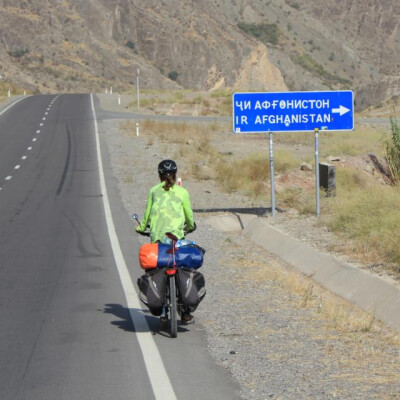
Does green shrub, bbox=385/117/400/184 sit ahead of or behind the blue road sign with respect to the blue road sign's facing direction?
behind

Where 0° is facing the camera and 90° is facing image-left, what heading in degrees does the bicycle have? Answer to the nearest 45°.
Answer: approximately 180°

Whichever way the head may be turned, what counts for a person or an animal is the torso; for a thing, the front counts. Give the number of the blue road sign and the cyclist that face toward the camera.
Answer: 1

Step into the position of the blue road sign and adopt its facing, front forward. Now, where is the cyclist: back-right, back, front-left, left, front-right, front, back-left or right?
front

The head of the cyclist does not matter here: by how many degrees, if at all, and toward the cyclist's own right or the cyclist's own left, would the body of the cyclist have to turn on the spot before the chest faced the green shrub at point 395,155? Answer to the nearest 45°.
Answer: approximately 45° to the cyclist's own right

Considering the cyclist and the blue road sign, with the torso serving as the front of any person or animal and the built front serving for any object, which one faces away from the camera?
the cyclist

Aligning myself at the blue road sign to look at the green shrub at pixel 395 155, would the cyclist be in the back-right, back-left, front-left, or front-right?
back-right

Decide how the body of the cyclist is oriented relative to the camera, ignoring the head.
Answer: away from the camera

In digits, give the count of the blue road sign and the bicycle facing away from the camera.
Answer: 1

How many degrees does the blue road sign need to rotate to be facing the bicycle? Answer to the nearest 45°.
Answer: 0° — it already faces it

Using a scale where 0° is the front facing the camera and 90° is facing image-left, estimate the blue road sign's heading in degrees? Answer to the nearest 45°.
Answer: approximately 0°
